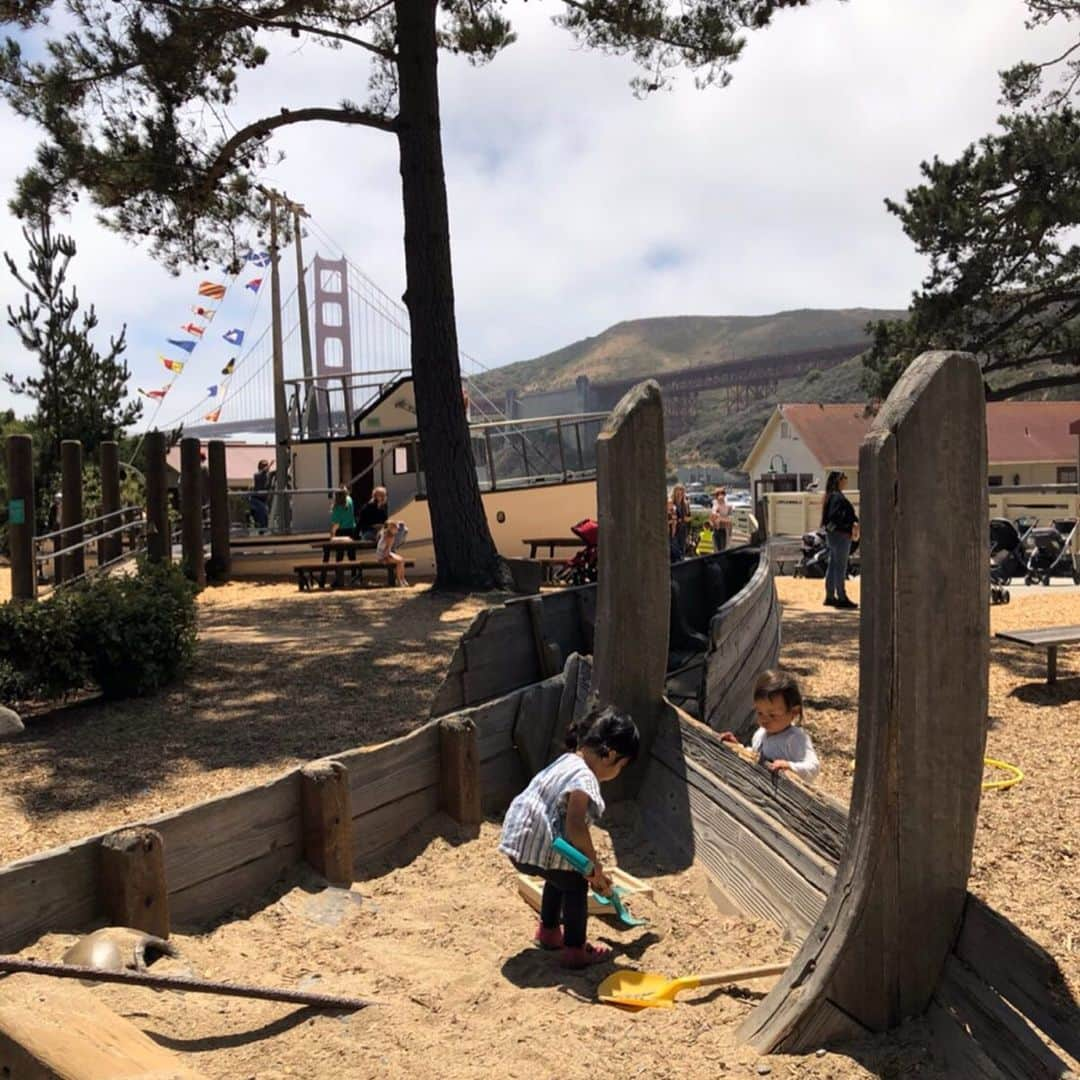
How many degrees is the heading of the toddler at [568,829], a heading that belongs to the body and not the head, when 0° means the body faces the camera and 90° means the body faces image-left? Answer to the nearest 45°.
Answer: approximately 270°

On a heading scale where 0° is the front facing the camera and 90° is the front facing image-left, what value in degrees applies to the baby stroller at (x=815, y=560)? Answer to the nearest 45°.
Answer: approximately 90°

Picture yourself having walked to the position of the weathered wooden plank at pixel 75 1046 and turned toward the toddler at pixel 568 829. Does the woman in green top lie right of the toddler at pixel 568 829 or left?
left

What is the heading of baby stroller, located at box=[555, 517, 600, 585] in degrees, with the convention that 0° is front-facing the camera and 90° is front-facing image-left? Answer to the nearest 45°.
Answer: approximately 90°

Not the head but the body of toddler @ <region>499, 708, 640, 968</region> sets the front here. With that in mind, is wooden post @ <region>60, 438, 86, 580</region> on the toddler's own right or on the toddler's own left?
on the toddler's own left

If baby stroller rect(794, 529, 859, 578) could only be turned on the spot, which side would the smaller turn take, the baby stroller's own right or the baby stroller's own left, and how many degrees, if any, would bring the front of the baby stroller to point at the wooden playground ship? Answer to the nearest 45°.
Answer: approximately 90° to the baby stroller's own left

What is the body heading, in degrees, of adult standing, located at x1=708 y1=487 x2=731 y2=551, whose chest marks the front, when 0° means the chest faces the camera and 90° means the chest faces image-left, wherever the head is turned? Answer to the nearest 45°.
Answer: approximately 0°

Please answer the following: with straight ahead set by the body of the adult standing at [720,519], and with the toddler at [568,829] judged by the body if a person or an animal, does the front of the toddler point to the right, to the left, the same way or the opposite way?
to the left

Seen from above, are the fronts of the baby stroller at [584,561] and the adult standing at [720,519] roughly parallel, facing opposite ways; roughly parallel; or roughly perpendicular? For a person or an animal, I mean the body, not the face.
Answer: roughly perpendicular

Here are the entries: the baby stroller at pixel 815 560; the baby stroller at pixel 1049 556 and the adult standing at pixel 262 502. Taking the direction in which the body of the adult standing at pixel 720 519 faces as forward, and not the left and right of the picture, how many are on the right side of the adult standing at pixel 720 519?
1

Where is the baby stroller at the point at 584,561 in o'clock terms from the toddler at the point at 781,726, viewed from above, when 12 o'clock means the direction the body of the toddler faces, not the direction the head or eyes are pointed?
The baby stroller is roughly at 4 o'clock from the toddler.

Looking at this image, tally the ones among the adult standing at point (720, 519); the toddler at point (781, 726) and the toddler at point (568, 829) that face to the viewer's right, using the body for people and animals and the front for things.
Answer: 1
